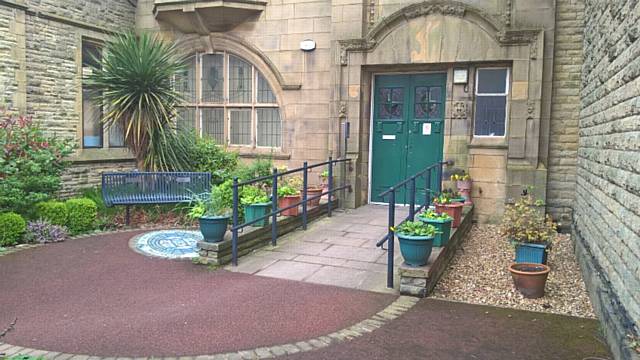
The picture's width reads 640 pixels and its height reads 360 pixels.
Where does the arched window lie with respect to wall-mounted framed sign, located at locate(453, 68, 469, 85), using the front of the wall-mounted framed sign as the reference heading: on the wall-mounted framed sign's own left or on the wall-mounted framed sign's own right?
on the wall-mounted framed sign's own right

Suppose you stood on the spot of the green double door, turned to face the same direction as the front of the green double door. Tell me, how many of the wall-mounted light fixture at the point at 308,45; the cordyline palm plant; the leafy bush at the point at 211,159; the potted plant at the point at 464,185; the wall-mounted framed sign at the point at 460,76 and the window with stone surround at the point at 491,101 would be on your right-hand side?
3

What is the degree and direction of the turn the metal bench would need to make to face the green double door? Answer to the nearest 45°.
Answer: approximately 90° to its left

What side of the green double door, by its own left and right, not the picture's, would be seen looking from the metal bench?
right

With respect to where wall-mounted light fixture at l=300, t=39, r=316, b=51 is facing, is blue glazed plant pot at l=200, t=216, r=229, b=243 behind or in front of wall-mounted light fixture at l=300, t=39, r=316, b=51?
in front

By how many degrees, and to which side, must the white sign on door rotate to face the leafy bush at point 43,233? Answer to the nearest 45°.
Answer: approximately 45° to its right

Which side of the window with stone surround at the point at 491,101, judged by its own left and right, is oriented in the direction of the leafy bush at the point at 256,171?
right

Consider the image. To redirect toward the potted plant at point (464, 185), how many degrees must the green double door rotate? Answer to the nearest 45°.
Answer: approximately 45° to its left

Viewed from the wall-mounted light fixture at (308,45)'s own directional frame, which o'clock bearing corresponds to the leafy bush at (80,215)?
The leafy bush is roughly at 2 o'clock from the wall-mounted light fixture.

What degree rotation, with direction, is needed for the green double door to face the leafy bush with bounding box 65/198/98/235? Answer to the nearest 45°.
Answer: approximately 45° to its right

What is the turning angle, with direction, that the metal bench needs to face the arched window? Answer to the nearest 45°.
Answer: approximately 135° to its left
